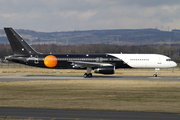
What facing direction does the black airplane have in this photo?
to the viewer's right
